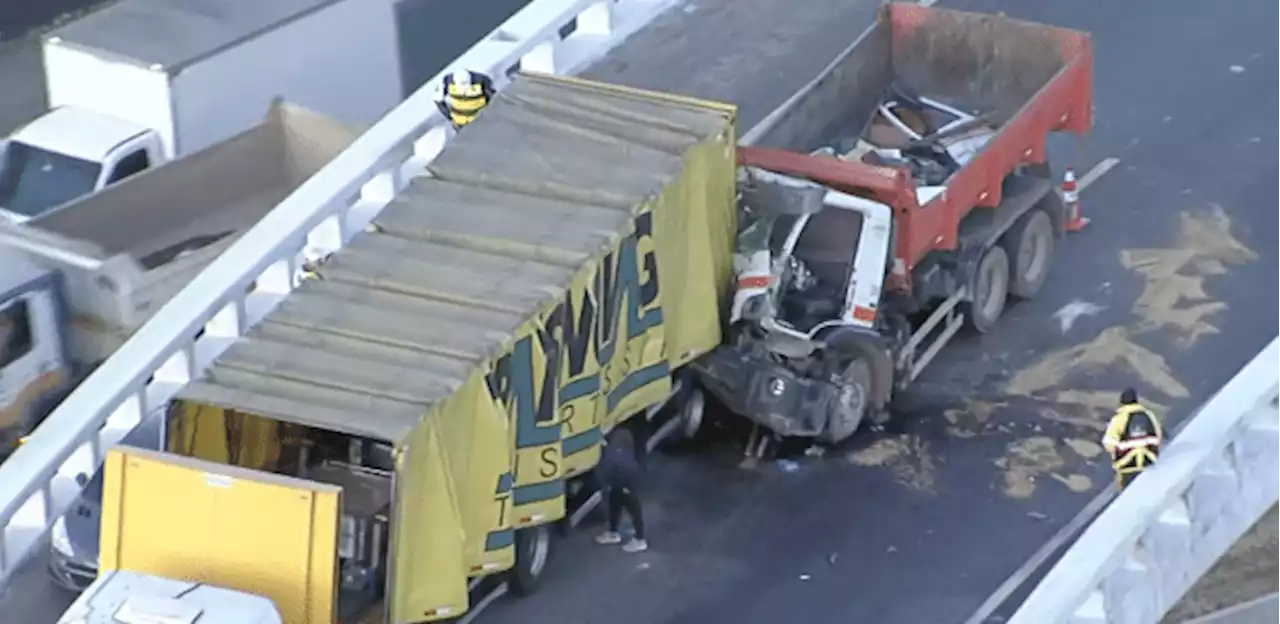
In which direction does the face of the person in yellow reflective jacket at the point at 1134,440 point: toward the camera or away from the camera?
away from the camera

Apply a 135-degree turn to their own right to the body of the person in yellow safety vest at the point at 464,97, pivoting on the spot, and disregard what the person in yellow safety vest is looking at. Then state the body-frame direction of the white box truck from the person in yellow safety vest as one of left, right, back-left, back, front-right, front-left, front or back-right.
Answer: front

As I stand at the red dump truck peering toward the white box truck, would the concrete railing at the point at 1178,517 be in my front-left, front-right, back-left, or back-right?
back-left

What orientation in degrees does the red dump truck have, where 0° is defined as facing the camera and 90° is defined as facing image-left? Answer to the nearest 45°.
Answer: approximately 45°

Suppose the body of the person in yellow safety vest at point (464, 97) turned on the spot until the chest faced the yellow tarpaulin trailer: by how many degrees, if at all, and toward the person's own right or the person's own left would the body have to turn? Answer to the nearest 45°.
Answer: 0° — they already face it

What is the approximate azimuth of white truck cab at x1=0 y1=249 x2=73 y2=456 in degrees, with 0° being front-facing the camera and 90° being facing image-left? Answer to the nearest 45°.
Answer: approximately 45°

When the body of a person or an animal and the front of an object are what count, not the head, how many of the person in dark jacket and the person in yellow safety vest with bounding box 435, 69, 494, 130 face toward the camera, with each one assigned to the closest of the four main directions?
1

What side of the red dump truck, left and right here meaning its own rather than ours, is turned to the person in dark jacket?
front

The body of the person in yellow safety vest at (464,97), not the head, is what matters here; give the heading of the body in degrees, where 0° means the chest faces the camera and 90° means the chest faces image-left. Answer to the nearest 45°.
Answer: approximately 0°
